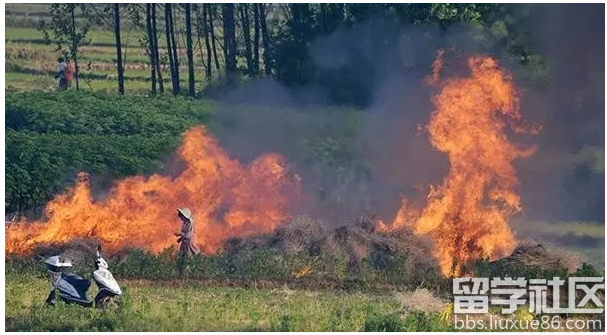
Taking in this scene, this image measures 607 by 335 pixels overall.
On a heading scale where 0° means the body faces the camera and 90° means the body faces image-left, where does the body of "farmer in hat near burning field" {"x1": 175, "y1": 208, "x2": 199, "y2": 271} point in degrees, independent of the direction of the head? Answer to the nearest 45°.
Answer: approximately 90°

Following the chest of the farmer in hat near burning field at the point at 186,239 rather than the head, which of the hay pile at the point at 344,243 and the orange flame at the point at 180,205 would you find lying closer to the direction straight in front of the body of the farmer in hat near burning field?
the orange flame

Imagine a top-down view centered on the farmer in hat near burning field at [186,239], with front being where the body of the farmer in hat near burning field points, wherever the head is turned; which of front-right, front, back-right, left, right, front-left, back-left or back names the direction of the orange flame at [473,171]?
back

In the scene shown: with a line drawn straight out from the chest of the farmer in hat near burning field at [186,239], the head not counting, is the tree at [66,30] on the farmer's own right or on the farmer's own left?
on the farmer's own right

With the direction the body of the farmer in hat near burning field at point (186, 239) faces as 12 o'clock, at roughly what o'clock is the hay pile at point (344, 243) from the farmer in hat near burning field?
The hay pile is roughly at 6 o'clock from the farmer in hat near burning field.

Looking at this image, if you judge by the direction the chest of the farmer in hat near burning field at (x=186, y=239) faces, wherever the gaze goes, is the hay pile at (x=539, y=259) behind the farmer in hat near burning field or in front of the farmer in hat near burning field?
behind

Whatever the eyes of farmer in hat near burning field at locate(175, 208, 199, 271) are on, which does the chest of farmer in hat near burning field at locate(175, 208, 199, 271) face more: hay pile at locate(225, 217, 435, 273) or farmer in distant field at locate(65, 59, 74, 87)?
the farmer in distant field

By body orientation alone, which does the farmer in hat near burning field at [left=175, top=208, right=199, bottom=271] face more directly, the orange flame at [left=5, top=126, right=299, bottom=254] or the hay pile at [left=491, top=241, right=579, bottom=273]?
the orange flame

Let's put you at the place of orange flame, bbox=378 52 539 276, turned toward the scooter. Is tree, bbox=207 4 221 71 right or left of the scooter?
right

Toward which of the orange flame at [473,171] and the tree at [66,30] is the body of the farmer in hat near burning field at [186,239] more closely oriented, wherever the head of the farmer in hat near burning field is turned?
the tree
